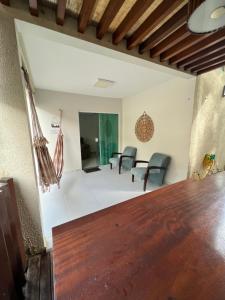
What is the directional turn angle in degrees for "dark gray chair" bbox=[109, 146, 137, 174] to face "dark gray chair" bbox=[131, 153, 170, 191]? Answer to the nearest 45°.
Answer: approximately 90° to its left

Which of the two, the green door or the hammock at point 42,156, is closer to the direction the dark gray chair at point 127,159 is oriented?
the hammock

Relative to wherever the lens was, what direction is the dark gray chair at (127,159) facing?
facing the viewer and to the left of the viewer

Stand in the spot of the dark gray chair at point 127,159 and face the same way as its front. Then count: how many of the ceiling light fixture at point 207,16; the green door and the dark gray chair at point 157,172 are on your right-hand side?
1

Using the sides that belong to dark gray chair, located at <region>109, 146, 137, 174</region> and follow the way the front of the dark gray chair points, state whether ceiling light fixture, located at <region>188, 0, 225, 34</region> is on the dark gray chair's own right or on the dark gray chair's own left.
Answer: on the dark gray chair's own left

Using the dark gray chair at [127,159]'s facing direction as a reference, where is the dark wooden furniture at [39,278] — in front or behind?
in front

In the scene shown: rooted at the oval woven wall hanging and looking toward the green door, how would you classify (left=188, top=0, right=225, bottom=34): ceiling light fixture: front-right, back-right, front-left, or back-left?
back-left

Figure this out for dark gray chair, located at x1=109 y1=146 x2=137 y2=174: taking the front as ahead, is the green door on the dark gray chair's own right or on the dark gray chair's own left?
on the dark gray chair's own right
